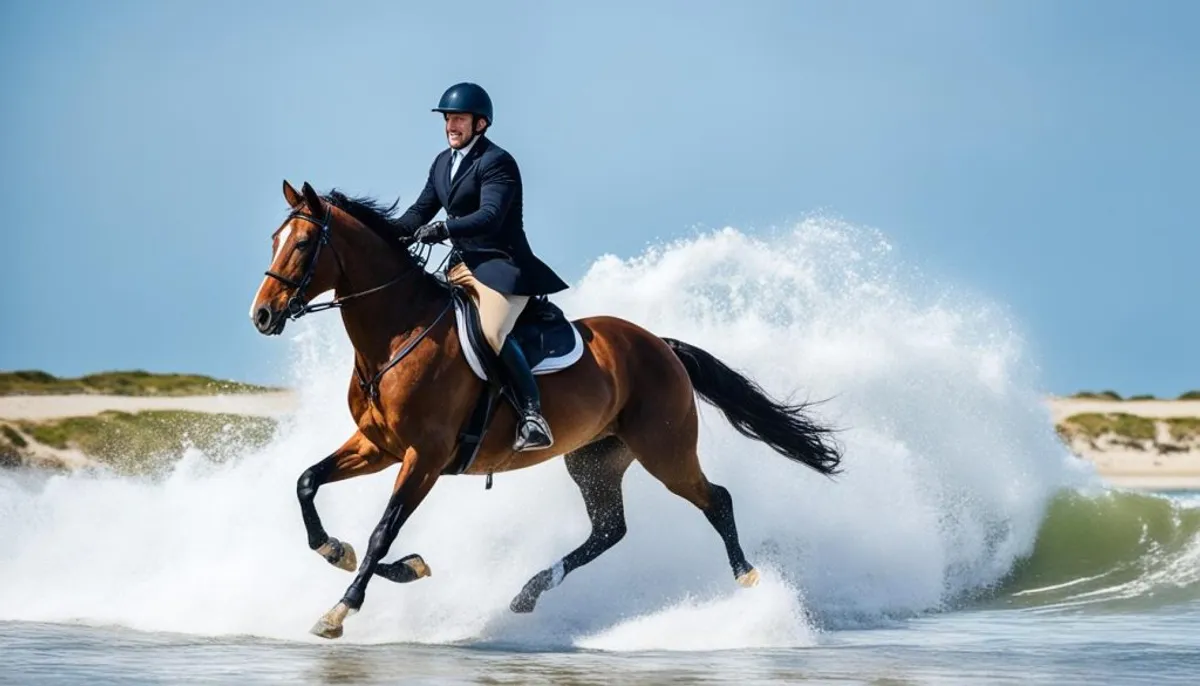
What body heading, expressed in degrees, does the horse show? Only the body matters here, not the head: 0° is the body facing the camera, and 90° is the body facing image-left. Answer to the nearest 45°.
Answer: approximately 45°

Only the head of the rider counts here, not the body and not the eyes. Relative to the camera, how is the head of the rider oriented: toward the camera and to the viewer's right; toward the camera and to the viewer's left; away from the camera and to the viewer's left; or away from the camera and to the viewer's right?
toward the camera and to the viewer's left
